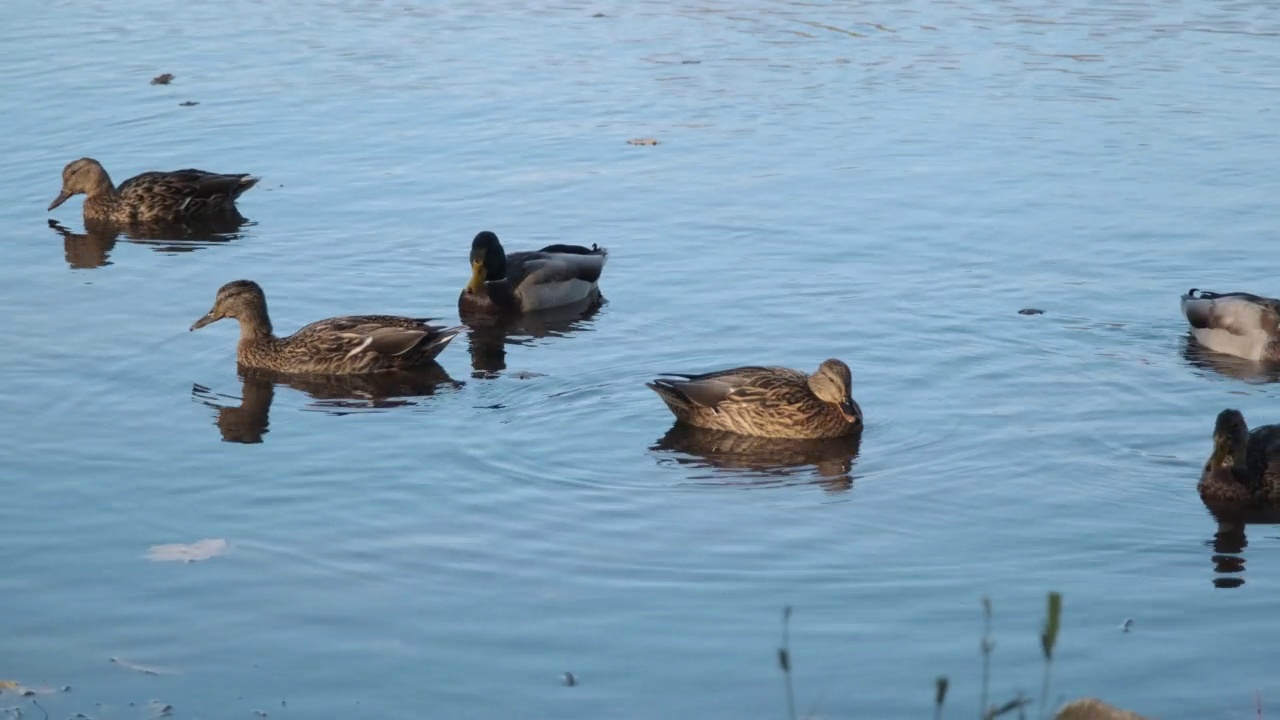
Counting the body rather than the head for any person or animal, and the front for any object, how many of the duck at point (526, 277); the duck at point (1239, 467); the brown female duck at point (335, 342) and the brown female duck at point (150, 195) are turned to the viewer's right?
0

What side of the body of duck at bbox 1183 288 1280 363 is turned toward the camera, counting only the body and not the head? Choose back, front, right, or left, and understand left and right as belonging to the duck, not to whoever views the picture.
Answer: right

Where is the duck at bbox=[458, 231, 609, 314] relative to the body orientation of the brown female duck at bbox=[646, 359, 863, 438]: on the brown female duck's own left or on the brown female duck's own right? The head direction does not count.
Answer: on the brown female duck's own left

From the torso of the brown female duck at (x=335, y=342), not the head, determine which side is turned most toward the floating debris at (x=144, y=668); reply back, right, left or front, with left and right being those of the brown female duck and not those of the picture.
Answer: left

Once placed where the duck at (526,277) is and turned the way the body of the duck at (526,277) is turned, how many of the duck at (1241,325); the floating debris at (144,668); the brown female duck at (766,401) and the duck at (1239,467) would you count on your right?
0

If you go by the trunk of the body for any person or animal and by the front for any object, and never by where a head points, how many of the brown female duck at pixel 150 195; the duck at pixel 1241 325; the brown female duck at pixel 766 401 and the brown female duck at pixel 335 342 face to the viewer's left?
2

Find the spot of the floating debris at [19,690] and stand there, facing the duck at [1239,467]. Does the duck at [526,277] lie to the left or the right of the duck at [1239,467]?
left

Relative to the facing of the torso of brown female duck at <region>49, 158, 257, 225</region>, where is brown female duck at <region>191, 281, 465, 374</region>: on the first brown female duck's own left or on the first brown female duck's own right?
on the first brown female duck's own left

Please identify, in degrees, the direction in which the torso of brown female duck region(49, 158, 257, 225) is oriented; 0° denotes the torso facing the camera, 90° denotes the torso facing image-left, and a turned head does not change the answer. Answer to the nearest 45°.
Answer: approximately 90°

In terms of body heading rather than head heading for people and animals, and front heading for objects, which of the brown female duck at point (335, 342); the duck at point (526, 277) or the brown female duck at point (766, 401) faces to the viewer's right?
the brown female duck at point (766, 401)

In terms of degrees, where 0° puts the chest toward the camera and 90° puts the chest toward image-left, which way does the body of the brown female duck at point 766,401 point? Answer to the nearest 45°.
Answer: approximately 270°

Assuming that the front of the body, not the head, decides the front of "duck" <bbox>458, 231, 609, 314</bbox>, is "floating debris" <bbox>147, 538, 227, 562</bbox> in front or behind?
in front

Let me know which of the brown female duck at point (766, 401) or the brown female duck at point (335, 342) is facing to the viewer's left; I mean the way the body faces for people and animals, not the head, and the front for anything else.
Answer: the brown female duck at point (335, 342)

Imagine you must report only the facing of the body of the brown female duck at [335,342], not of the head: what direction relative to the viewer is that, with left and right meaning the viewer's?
facing to the left of the viewer

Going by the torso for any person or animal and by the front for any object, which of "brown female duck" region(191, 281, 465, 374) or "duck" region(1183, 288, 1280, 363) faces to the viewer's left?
the brown female duck

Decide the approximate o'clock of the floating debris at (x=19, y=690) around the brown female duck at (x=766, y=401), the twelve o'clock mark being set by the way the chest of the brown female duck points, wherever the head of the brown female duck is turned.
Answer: The floating debris is roughly at 4 o'clock from the brown female duck.

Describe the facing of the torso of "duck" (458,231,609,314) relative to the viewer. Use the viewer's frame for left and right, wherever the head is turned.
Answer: facing the viewer and to the left of the viewer

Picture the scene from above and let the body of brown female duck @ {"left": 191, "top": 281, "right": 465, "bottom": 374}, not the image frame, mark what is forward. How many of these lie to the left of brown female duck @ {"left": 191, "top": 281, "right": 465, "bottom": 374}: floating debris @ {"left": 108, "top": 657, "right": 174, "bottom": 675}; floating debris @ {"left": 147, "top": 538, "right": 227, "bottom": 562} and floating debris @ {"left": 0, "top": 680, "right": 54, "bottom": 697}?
3
